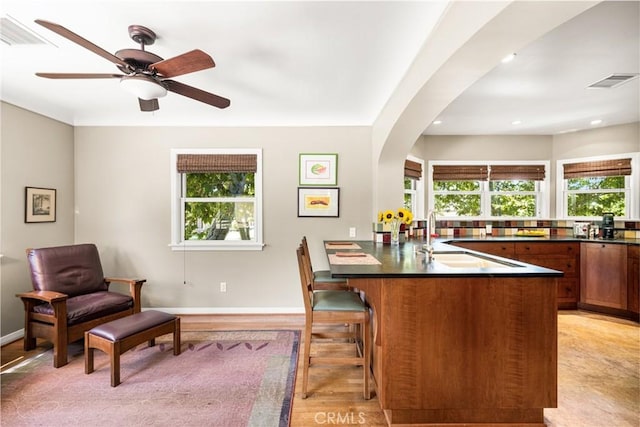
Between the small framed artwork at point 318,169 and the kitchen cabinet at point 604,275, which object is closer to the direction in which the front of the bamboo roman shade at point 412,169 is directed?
the kitchen cabinet

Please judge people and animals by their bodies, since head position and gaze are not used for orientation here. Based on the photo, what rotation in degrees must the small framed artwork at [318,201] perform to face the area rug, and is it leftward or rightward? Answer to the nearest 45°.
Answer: approximately 45° to its right

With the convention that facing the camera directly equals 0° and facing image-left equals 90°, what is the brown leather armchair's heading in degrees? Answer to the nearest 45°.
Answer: approximately 315°

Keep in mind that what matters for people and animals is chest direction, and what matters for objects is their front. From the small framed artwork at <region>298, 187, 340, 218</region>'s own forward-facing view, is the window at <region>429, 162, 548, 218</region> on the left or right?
on its left

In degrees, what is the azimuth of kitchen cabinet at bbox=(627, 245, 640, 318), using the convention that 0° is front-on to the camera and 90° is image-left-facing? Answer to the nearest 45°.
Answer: approximately 45°

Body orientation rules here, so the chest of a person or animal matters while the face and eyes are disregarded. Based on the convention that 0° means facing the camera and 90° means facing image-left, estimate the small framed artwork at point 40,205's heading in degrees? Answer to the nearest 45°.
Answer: approximately 315°

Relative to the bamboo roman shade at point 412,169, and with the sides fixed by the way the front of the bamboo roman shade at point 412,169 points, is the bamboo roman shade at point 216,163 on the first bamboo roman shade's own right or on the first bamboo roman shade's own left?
on the first bamboo roman shade's own right
